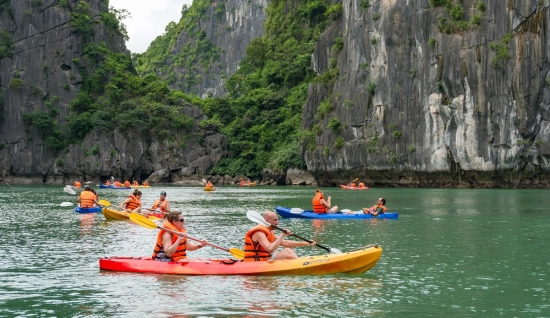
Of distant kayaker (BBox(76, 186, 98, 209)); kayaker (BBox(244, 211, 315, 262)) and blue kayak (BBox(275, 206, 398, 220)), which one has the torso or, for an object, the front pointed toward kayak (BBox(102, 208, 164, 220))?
the blue kayak

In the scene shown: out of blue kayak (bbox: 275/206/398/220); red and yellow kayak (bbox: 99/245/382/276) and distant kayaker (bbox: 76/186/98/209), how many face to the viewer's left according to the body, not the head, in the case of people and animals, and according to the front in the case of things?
1

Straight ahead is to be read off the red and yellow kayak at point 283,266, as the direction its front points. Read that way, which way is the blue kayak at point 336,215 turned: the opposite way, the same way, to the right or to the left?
the opposite way

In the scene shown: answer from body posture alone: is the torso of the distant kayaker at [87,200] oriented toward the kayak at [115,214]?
no

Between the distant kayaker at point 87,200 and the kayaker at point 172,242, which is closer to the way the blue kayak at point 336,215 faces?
the distant kayaker

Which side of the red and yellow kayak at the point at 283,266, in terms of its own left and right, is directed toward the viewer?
right

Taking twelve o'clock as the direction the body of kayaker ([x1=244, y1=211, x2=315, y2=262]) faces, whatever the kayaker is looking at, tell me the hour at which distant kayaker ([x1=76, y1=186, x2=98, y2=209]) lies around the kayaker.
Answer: The distant kayaker is roughly at 8 o'clock from the kayaker.

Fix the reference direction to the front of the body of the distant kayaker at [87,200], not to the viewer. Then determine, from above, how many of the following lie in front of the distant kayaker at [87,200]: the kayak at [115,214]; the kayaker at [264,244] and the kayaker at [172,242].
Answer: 0

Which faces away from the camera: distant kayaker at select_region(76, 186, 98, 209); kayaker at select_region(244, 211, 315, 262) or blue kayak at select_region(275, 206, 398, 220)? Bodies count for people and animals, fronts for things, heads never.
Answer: the distant kayaker

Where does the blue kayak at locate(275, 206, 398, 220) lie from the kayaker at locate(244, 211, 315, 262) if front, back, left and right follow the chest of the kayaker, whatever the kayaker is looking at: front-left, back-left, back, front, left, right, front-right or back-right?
left

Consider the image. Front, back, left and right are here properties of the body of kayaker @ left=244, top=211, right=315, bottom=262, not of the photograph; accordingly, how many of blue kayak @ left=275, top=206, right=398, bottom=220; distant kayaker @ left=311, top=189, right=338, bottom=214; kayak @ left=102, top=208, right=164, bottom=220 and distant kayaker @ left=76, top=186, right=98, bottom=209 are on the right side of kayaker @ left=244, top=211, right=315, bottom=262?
0

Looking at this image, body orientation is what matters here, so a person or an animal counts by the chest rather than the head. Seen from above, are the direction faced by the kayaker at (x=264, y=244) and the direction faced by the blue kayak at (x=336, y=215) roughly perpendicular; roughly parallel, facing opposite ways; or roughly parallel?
roughly parallel, facing opposite ways

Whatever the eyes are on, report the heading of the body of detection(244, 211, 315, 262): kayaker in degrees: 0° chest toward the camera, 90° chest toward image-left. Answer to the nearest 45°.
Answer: approximately 270°

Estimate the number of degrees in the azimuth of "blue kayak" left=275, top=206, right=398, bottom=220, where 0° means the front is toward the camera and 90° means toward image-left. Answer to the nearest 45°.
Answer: approximately 90°

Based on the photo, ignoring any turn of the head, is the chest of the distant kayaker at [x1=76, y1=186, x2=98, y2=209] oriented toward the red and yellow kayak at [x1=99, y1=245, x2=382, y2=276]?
no

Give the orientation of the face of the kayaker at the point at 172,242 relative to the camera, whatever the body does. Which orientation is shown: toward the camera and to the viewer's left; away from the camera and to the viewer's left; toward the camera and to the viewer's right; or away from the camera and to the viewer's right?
toward the camera and to the viewer's right
